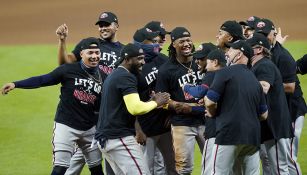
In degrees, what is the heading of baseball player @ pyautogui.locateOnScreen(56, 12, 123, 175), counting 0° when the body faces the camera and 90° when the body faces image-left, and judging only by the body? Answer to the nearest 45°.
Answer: approximately 0°

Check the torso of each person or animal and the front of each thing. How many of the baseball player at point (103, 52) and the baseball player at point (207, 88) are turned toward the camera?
1

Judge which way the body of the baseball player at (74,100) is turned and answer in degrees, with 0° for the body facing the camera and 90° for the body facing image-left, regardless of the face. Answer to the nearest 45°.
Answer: approximately 315°

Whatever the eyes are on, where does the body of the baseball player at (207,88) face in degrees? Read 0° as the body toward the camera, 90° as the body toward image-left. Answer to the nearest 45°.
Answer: approximately 90°

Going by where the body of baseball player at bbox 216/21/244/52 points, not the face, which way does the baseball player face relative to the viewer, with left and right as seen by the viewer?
facing to the left of the viewer
